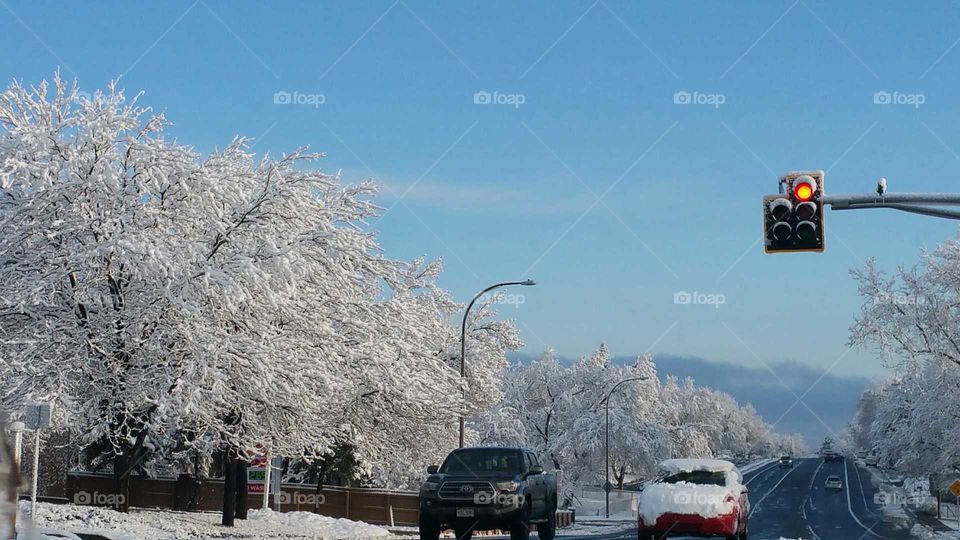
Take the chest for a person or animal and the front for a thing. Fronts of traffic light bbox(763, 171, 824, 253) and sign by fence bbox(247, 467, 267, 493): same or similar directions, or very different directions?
same or similar directions

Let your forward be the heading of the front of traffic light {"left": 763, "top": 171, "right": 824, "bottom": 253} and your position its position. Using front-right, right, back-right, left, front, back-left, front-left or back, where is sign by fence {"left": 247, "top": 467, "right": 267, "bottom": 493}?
back-right

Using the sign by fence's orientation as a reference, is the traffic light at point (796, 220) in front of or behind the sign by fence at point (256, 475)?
in front

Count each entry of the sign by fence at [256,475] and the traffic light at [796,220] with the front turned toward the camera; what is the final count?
2

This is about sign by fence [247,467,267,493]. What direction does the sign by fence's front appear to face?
toward the camera

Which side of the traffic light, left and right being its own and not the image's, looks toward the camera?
front

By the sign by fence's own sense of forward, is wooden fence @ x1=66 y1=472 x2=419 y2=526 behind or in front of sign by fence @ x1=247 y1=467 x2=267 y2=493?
behind

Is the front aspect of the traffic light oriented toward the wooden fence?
no

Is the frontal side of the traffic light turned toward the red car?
no
